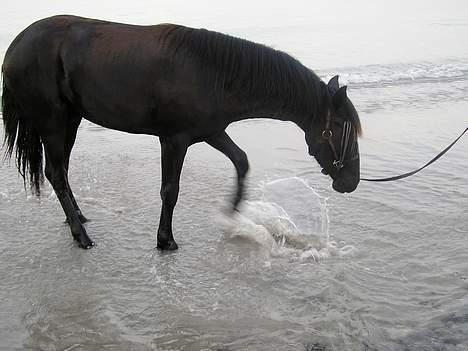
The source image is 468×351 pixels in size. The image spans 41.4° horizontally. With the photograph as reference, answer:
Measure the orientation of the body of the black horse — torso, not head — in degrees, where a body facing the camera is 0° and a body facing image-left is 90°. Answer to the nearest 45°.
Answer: approximately 270°
